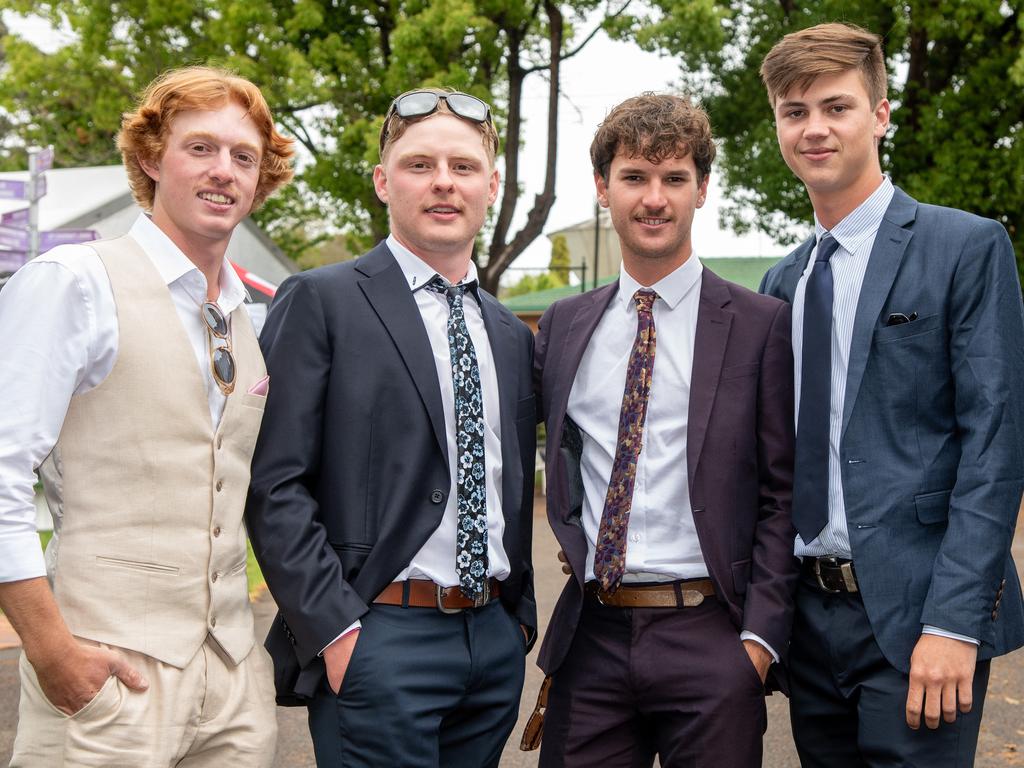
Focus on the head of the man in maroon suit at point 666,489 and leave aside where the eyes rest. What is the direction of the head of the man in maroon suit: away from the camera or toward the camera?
toward the camera

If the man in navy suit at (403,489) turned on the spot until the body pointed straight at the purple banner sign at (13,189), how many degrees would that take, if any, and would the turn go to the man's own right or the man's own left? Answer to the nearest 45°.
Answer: approximately 180°

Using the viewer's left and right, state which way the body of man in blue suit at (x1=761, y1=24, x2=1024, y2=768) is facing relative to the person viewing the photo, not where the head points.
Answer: facing the viewer and to the left of the viewer

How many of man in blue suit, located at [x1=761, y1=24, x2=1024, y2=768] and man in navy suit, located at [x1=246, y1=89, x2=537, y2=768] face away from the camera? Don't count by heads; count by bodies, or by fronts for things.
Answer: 0

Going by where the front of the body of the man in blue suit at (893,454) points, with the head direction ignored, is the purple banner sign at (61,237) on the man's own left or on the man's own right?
on the man's own right

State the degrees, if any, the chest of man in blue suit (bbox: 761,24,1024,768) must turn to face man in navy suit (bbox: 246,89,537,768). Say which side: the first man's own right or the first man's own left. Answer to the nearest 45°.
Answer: approximately 45° to the first man's own right

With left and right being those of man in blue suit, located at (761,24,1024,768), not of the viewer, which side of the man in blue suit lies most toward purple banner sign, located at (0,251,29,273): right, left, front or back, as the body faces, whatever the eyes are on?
right

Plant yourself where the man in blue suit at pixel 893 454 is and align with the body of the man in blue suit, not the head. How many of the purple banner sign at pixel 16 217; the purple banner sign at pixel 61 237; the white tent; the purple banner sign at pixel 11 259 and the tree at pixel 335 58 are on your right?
5

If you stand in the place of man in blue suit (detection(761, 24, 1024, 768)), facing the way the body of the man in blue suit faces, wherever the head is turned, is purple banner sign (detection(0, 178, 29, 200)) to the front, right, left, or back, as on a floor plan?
right

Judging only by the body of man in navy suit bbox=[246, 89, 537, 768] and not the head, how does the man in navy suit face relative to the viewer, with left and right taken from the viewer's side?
facing the viewer and to the right of the viewer
